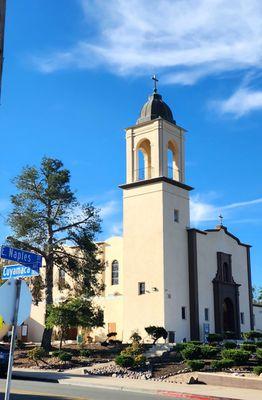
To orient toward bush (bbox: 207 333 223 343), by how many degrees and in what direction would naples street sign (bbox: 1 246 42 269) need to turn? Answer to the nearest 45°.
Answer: approximately 90° to its left

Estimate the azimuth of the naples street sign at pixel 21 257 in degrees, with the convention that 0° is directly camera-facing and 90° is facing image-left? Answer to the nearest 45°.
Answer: approximately 315°

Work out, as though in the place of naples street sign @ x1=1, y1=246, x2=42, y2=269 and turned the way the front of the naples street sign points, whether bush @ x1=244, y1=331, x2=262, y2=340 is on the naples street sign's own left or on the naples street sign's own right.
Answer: on the naples street sign's own left

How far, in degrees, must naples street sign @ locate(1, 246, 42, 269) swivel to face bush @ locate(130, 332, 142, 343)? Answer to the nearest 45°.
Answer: approximately 135° to its left

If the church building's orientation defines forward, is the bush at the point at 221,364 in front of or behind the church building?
in front

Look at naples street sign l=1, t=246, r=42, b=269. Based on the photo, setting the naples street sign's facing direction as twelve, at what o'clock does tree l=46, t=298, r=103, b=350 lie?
The tree is roughly at 8 o'clock from the naples street sign.

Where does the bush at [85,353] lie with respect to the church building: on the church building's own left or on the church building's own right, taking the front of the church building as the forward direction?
on the church building's own right

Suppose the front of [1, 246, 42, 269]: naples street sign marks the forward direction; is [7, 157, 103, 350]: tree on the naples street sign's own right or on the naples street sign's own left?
on the naples street sign's own left

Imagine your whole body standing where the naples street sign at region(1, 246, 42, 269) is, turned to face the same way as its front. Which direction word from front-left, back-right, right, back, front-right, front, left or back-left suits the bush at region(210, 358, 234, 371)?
left

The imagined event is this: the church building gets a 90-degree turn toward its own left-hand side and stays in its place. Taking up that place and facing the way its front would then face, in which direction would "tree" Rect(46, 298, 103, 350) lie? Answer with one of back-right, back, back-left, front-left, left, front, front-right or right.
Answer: back

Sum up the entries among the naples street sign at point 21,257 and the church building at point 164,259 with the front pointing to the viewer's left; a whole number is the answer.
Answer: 0

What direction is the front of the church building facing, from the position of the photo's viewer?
facing the viewer and to the right of the viewer
